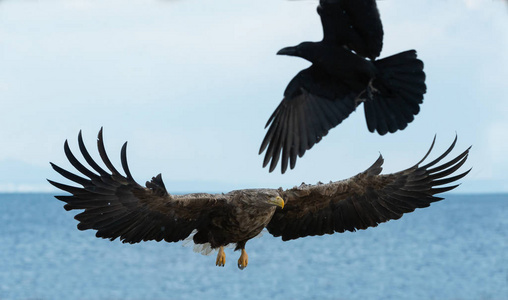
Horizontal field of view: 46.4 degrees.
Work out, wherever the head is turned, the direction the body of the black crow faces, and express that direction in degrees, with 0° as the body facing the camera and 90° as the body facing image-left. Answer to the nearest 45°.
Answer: approximately 90°

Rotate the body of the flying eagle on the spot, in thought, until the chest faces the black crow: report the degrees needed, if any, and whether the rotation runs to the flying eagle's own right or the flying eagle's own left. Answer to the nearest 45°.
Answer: approximately 90° to the flying eagle's own left

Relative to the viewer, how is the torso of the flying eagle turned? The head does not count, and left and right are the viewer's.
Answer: facing the viewer and to the right of the viewer

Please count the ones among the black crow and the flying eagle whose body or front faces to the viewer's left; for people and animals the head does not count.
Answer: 1

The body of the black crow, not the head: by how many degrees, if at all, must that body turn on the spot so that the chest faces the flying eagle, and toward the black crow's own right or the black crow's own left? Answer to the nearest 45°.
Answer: approximately 45° to the black crow's own left

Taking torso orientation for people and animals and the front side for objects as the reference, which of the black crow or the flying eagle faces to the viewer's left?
the black crow
